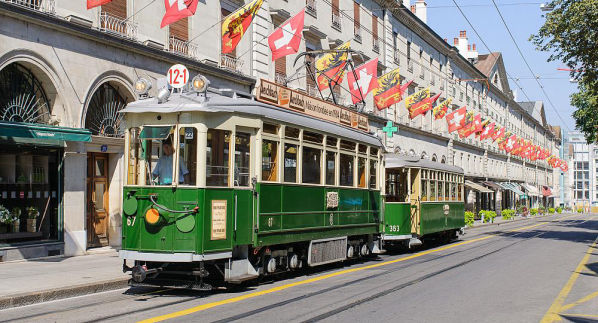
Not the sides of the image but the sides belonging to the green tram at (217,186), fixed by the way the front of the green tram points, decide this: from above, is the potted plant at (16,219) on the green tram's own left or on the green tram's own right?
on the green tram's own right

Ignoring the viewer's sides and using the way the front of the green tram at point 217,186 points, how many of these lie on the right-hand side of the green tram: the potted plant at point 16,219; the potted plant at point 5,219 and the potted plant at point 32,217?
3

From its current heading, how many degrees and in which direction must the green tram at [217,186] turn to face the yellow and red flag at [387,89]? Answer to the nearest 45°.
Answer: approximately 135° to its right

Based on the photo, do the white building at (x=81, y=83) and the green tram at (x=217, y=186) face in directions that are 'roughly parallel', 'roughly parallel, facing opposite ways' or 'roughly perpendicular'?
roughly perpendicular

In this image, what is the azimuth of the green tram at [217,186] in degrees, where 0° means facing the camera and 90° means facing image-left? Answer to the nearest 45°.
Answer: approximately 45°

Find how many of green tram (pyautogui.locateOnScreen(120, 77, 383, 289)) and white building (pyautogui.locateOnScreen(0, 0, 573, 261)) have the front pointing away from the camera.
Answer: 0

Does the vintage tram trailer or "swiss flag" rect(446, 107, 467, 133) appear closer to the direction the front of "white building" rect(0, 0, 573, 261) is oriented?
the vintage tram trailer

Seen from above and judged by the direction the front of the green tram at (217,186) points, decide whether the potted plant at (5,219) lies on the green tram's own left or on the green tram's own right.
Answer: on the green tram's own right

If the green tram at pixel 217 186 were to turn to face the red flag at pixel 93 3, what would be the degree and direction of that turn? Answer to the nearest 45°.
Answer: approximately 90° to its right
